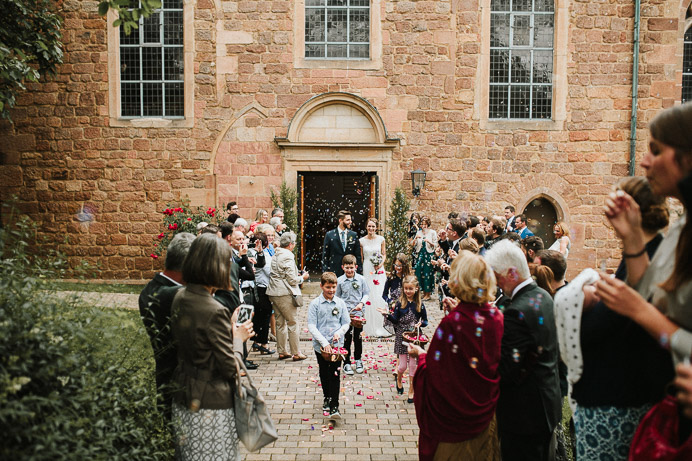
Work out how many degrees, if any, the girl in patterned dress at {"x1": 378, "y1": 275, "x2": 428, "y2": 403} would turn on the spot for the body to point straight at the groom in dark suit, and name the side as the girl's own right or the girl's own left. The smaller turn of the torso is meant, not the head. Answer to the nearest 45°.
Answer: approximately 180°

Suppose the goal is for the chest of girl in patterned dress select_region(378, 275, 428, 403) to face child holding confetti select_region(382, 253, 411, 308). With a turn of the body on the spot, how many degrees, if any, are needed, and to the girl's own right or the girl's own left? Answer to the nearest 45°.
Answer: approximately 180°

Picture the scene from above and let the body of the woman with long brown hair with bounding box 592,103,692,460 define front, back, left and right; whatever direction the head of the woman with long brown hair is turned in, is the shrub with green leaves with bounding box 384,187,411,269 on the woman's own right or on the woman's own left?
on the woman's own right

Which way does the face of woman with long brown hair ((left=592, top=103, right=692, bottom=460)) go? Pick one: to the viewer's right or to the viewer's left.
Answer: to the viewer's left

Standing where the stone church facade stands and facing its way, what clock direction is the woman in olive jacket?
The woman in olive jacket is roughly at 12 o'clock from the stone church facade.

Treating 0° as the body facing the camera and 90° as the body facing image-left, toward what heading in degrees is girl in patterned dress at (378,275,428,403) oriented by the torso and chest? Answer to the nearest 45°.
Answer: approximately 0°

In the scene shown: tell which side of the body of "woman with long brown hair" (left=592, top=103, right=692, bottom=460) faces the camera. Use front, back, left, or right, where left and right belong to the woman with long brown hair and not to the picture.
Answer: left

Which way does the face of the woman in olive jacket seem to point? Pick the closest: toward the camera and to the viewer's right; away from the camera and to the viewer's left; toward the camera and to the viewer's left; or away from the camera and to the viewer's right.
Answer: away from the camera and to the viewer's right

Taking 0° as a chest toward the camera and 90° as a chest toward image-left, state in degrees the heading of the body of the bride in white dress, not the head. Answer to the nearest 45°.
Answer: approximately 0°

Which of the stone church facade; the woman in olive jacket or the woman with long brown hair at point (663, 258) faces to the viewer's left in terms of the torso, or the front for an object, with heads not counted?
the woman with long brown hair
